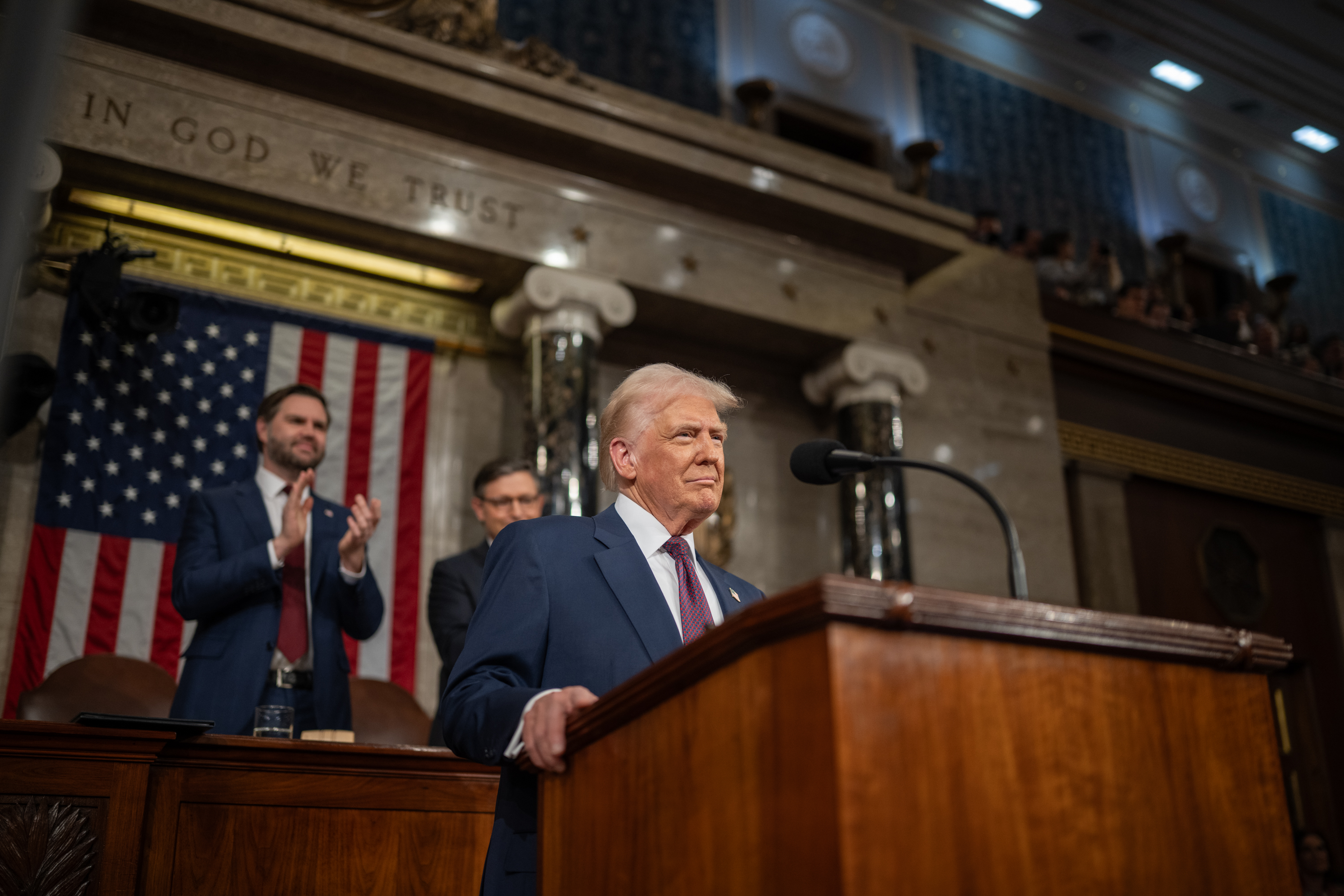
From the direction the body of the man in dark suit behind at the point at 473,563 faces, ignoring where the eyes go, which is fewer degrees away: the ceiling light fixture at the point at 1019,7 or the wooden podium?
the wooden podium

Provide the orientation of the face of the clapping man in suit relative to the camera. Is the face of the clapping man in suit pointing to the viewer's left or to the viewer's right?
to the viewer's right

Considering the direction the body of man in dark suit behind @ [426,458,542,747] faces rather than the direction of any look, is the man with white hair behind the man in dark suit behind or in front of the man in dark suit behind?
in front

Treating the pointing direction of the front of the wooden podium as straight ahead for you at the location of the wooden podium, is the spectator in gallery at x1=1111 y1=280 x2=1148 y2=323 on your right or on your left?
on your left

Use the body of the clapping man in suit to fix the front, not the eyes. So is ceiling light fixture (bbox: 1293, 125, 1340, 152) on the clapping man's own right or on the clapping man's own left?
on the clapping man's own left

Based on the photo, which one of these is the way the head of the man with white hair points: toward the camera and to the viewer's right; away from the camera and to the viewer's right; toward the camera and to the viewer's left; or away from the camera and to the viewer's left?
toward the camera and to the viewer's right

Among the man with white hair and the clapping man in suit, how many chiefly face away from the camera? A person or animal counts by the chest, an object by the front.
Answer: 0

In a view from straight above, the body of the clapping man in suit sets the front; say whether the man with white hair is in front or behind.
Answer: in front

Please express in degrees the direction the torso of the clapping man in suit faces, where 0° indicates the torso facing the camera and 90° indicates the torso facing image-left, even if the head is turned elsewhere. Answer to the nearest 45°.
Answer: approximately 315°

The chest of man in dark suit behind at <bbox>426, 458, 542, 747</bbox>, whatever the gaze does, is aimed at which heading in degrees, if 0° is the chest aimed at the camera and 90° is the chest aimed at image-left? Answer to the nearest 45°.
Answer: approximately 315°
